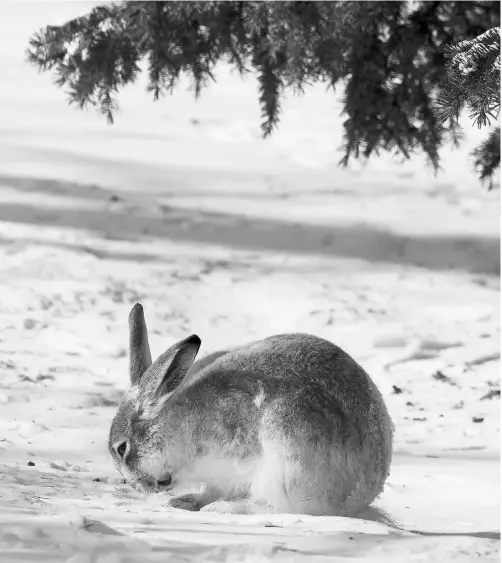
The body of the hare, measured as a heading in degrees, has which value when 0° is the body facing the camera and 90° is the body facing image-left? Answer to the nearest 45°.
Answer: approximately 90°
